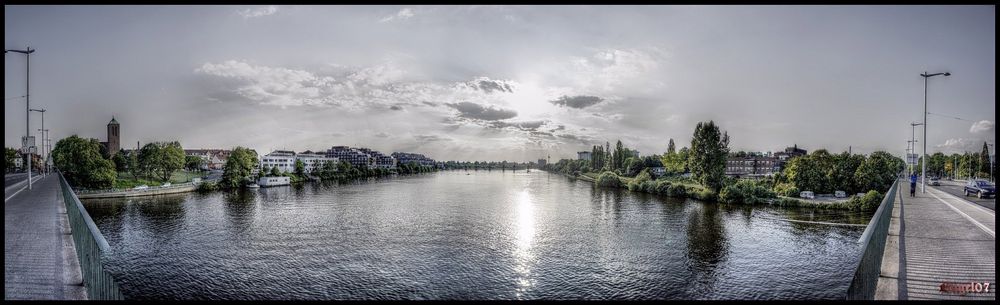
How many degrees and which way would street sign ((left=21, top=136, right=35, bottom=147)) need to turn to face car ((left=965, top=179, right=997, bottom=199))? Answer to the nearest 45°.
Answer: approximately 45° to its left

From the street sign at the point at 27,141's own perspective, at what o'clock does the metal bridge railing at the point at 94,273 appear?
The metal bridge railing is roughly at 12 o'clock from the street sign.

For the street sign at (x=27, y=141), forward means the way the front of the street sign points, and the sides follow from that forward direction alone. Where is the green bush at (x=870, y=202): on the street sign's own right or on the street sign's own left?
on the street sign's own left
